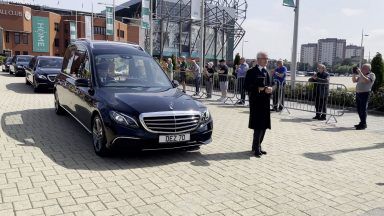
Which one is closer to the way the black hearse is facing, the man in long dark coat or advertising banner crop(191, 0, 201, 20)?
the man in long dark coat

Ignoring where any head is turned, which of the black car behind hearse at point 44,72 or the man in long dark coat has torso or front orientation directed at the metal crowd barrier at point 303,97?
the black car behind hearse

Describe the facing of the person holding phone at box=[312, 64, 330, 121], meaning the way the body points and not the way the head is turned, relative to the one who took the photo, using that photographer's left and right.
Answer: facing the viewer and to the left of the viewer

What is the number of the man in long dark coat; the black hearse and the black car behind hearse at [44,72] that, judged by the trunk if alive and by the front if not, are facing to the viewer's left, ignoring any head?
0

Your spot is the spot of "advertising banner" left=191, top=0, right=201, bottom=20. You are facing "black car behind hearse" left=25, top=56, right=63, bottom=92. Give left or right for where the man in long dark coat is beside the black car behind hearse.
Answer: left

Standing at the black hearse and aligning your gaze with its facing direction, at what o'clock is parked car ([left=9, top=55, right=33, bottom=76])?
The parked car is roughly at 7 o'clock from the black hearse.

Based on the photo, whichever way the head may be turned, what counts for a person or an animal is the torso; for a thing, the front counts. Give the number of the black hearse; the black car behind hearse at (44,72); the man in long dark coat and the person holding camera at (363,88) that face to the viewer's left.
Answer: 1

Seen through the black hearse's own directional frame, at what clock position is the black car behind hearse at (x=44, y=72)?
The black car behind hearse is roughly at 7 o'clock from the black hearse.

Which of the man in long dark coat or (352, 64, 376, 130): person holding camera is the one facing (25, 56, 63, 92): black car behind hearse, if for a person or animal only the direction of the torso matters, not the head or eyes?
the person holding camera

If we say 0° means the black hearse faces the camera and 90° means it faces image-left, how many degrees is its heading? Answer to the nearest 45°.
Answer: approximately 315°

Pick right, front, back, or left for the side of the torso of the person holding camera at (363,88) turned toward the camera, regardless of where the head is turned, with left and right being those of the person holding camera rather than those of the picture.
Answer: left

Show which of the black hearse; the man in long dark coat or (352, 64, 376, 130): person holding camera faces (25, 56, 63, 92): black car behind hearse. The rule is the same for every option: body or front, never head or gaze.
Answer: the person holding camera

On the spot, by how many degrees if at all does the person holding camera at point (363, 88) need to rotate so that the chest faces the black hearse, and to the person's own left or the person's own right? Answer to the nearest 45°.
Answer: approximately 45° to the person's own left

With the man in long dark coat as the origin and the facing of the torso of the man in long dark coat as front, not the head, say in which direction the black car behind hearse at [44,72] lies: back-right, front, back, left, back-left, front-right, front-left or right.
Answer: back
